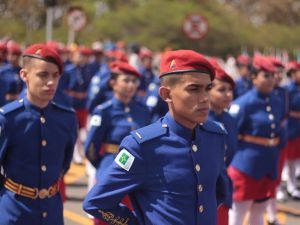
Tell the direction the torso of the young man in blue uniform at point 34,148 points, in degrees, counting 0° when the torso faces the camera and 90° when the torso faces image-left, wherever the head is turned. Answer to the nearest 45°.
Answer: approximately 315°

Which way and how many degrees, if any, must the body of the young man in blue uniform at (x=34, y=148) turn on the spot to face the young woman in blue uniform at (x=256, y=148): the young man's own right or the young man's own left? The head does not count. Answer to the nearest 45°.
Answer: approximately 90° to the young man's own left

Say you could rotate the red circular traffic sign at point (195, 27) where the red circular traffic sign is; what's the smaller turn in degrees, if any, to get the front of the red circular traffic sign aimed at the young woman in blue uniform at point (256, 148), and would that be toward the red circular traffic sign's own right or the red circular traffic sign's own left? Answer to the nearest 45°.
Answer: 0° — it already faces them

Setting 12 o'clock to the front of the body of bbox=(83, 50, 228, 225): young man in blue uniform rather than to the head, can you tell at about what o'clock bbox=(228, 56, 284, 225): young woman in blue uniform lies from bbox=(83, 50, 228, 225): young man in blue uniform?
bbox=(228, 56, 284, 225): young woman in blue uniform is roughly at 8 o'clock from bbox=(83, 50, 228, 225): young man in blue uniform.

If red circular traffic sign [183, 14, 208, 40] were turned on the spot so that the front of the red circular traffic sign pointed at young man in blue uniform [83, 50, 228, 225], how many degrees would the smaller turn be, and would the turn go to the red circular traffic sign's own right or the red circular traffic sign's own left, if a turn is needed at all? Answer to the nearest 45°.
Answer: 0° — it already faces them
